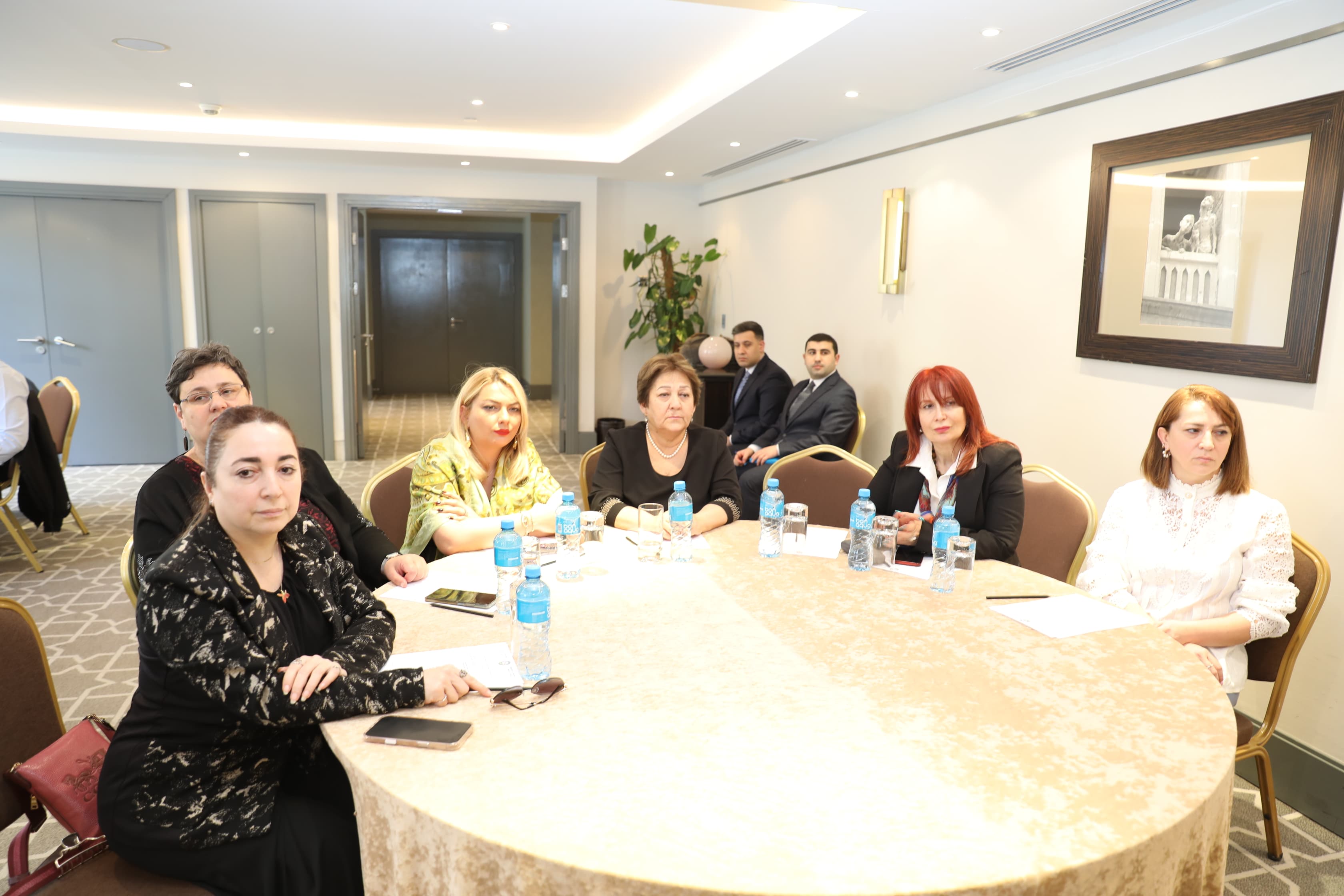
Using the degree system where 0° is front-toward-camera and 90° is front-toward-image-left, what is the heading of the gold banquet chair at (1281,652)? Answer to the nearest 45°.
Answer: approximately 45°

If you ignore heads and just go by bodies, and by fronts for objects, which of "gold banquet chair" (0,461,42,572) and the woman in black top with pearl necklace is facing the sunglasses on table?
the woman in black top with pearl necklace

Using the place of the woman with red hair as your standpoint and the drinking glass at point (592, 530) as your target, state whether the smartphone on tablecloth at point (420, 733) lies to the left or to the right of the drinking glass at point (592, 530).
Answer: left

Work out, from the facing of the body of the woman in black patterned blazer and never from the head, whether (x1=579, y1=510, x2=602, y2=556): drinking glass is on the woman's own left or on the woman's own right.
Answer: on the woman's own left

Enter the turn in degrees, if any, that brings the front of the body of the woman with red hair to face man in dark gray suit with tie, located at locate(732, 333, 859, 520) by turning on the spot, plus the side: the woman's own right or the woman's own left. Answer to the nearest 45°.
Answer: approximately 135° to the woman's own right

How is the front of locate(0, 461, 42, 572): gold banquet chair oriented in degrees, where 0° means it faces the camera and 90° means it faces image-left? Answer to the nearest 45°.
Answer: approximately 90°

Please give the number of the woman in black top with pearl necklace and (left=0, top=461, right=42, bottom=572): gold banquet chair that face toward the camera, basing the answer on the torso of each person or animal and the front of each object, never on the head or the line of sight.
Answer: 1

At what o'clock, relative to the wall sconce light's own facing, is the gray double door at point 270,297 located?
The gray double door is roughly at 2 o'clock from the wall sconce light.

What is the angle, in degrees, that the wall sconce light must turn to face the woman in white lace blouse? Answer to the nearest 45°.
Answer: approximately 45° to its left
